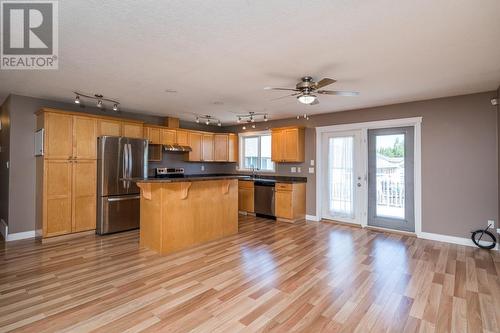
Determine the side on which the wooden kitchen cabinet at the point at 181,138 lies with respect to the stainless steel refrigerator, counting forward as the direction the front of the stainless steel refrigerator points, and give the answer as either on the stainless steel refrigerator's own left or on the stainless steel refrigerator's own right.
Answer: on the stainless steel refrigerator's own left

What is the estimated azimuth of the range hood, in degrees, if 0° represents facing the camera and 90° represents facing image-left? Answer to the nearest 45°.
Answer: approximately 315°

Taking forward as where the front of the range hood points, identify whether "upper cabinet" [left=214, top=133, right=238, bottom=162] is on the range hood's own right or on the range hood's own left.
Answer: on the range hood's own left

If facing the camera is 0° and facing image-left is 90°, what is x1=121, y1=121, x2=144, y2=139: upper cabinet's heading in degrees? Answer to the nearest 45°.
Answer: approximately 315°

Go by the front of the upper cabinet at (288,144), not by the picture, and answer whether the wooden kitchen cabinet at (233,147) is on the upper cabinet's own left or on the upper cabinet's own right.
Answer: on the upper cabinet's own right

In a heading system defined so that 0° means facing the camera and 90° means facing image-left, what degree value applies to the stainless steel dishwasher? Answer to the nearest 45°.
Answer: approximately 45°
